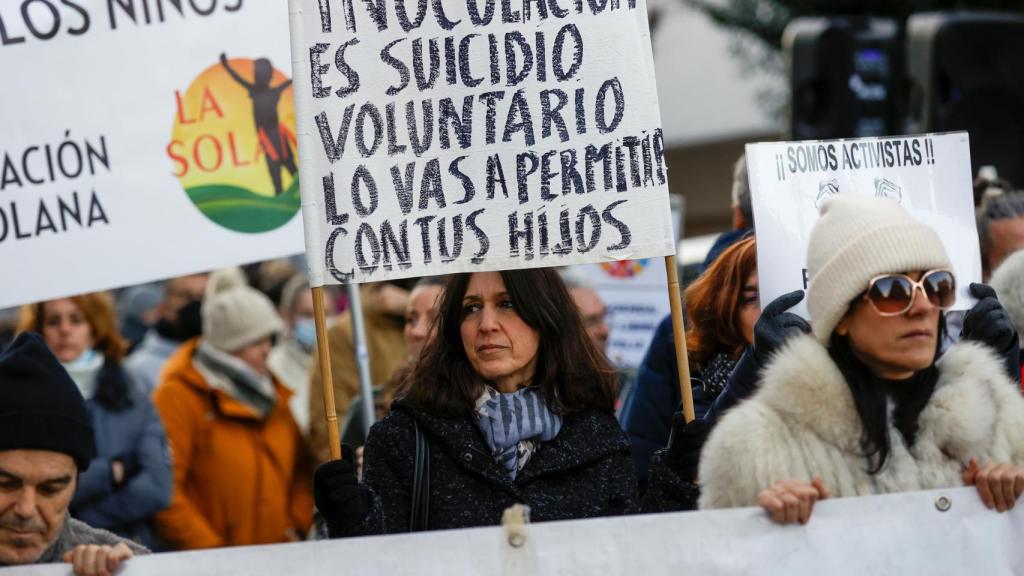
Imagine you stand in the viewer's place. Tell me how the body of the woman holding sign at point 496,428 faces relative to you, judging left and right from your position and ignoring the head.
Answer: facing the viewer

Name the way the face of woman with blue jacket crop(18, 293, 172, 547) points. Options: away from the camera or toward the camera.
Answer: toward the camera

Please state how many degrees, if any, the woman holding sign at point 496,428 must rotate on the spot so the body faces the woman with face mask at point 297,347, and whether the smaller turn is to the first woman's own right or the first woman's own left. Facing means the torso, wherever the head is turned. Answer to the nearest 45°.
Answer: approximately 180°

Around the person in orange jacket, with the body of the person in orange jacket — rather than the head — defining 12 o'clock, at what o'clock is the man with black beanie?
The man with black beanie is roughly at 2 o'clock from the person in orange jacket.

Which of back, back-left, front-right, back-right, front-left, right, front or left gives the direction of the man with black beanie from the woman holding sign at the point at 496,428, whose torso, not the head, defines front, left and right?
right

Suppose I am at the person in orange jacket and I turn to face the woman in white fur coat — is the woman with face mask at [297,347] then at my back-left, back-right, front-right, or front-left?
back-left

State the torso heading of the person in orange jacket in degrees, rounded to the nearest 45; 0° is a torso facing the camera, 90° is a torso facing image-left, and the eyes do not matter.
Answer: approximately 315°

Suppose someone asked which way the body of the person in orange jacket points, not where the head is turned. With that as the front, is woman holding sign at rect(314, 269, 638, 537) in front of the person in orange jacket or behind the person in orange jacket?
in front

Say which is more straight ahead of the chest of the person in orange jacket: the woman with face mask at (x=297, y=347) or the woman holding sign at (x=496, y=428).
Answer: the woman holding sign

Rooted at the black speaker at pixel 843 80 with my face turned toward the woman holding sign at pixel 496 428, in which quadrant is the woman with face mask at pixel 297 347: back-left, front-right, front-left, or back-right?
front-right

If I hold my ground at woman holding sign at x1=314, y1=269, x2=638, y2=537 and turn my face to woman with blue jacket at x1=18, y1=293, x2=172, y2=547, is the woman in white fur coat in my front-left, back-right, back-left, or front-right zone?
back-right
